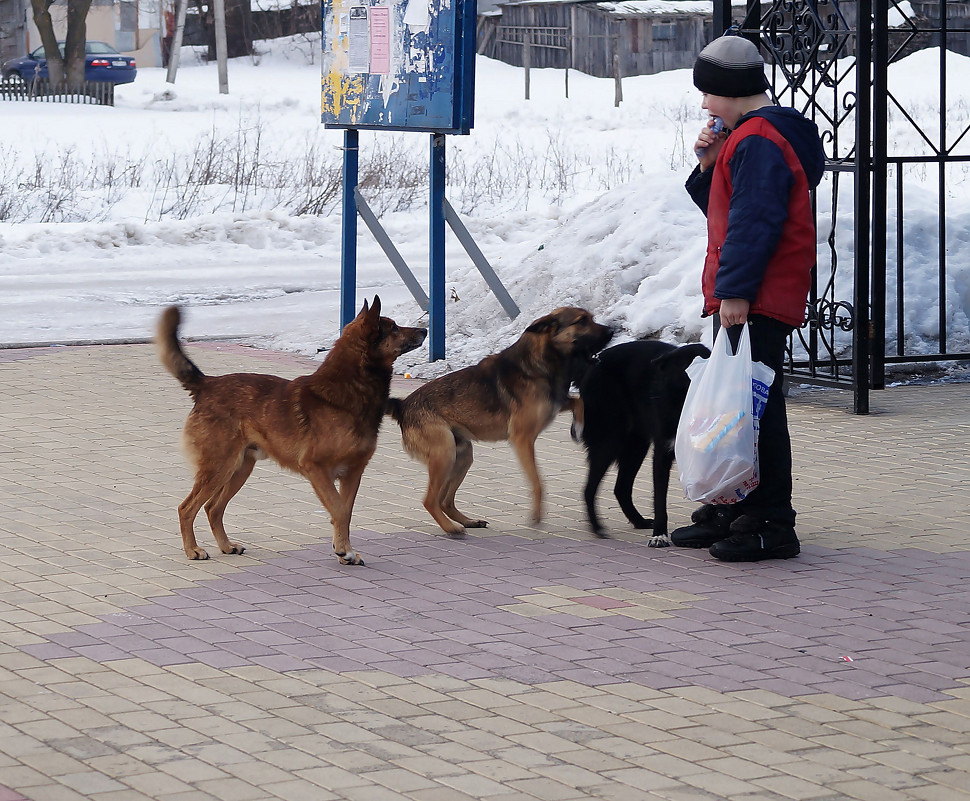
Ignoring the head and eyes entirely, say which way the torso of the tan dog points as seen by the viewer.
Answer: to the viewer's right

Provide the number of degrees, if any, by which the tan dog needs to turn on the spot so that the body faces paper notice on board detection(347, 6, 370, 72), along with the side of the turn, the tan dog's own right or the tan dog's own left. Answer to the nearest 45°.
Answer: approximately 90° to the tan dog's own left

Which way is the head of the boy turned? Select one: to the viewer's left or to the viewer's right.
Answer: to the viewer's left

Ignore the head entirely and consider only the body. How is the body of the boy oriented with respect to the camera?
to the viewer's left

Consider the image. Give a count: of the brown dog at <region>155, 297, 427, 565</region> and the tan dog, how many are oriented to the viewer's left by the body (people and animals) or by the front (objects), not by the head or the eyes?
0

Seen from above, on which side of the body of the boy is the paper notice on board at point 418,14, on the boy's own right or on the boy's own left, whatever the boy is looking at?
on the boy's own right

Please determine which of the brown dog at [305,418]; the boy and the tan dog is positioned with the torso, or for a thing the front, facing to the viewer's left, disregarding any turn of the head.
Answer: the boy

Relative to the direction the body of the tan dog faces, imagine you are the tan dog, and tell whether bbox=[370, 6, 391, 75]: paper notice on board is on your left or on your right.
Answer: on your left

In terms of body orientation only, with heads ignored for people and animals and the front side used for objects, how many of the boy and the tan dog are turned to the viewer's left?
1

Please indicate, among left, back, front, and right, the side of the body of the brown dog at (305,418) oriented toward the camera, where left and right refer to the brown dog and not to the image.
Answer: right

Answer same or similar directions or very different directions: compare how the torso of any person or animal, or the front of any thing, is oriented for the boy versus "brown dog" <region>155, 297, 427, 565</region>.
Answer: very different directions

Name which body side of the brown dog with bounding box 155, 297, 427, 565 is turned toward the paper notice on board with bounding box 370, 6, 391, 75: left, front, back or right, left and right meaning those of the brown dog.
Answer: left
